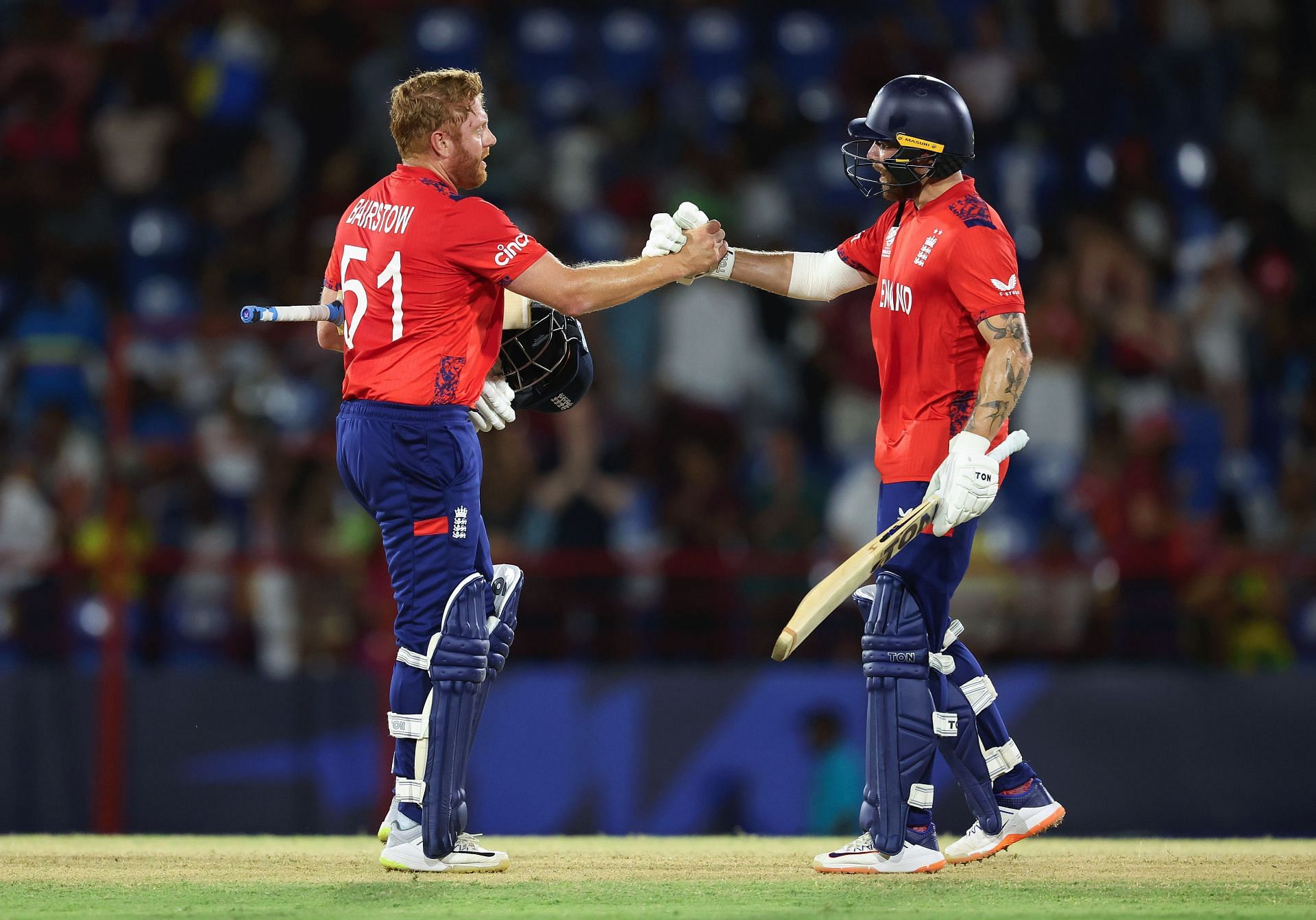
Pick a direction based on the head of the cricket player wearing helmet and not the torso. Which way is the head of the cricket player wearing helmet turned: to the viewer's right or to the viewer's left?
to the viewer's left

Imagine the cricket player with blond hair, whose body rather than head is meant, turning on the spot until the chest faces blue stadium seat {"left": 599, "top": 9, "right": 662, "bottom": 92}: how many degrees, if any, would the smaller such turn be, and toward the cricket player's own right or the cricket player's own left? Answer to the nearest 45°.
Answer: approximately 45° to the cricket player's own left

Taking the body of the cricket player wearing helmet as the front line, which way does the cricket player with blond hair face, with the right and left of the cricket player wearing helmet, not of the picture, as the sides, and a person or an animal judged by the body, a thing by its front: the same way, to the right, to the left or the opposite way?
the opposite way

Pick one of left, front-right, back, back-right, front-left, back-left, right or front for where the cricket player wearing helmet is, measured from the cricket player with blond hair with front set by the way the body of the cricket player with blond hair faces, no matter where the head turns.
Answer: front-right

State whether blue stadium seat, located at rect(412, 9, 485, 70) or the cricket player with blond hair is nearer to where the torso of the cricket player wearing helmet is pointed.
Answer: the cricket player with blond hair

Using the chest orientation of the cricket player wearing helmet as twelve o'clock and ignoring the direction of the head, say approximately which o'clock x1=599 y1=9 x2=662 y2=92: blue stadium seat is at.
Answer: The blue stadium seat is roughly at 4 o'clock from the cricket player wearing helmet.

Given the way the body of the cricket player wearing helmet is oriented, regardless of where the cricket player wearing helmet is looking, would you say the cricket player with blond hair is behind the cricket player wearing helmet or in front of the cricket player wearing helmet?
in front

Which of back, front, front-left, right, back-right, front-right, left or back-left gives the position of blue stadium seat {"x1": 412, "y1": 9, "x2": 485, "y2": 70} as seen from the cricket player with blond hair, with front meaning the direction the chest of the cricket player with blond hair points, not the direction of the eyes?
front-left

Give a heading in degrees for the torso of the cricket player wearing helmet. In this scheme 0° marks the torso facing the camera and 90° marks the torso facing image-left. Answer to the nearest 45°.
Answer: approximately 45°

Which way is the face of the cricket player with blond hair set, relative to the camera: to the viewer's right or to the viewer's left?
to the viewer's right

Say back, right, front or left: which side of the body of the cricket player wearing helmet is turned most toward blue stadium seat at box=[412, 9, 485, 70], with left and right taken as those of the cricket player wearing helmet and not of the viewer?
right

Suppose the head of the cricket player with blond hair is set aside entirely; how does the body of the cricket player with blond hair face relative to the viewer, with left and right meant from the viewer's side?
facing away from the viewer and to the right of the viewer
